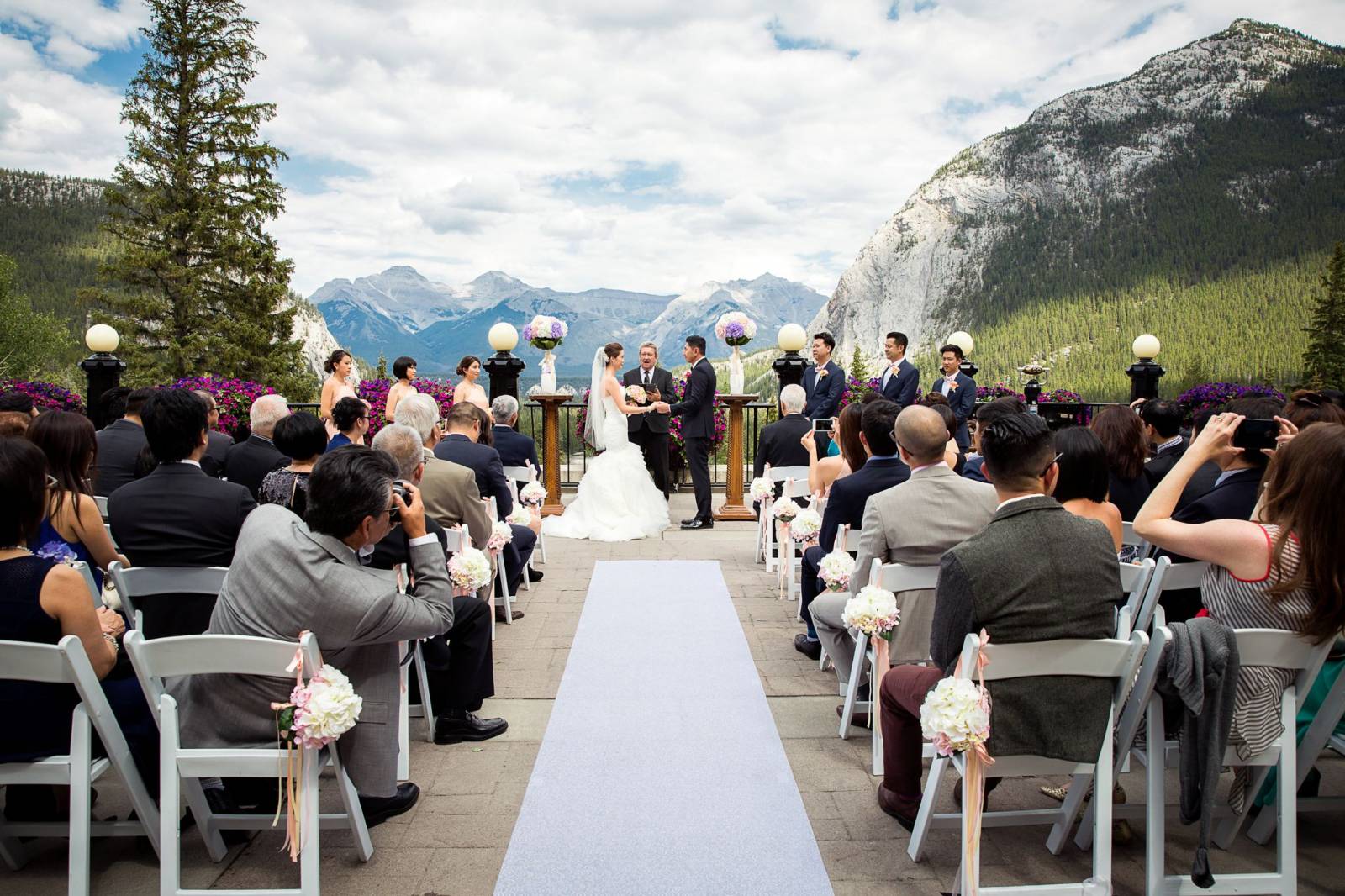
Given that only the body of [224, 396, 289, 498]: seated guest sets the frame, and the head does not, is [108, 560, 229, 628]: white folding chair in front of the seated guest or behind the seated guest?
behind

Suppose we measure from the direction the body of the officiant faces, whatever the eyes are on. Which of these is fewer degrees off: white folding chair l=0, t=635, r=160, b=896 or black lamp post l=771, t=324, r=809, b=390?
the white folding chair

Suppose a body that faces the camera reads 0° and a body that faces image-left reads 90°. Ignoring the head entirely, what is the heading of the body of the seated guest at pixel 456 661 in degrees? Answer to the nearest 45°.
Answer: approximately 225°

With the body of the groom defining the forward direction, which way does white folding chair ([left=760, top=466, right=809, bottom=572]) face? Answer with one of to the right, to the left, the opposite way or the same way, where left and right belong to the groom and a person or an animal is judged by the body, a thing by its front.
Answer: to the right

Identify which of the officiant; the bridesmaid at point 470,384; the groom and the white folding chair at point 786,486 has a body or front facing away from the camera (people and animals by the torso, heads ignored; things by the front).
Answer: the white folding chair

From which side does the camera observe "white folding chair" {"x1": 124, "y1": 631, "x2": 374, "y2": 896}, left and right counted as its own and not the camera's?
back

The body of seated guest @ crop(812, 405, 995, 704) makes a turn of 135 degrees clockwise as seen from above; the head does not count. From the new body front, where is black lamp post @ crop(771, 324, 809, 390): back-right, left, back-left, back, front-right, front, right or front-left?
left

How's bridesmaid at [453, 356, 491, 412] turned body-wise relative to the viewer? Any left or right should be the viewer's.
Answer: facing the viewer and to the right of the viewer

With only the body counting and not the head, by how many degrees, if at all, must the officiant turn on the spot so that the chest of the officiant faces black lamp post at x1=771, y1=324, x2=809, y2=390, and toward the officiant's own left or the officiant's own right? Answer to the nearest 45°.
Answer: approximately 90° to the officiant's own left

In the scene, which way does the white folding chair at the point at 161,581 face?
away from the camera

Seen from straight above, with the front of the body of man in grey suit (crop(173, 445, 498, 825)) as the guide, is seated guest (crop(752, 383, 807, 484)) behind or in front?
in front

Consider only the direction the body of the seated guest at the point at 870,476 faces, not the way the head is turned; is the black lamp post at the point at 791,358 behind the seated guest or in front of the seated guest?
in front

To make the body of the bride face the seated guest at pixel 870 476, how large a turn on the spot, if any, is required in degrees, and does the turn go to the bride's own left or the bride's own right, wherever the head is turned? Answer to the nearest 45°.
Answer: approximately 90° to the bride's own right

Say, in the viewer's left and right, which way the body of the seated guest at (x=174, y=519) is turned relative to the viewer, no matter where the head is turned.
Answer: facing away from the viewer

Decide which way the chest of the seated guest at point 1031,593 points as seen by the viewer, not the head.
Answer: away from the camera

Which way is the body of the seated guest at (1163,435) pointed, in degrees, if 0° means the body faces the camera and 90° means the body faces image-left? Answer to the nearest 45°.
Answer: approximately 135°

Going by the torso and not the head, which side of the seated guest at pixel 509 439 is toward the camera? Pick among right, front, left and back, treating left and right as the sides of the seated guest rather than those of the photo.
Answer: back

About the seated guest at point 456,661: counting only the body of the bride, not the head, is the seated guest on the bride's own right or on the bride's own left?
on the bride's own right

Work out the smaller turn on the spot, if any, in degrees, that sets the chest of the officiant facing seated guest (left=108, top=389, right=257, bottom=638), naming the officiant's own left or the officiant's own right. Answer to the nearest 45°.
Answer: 0° — they already face them
